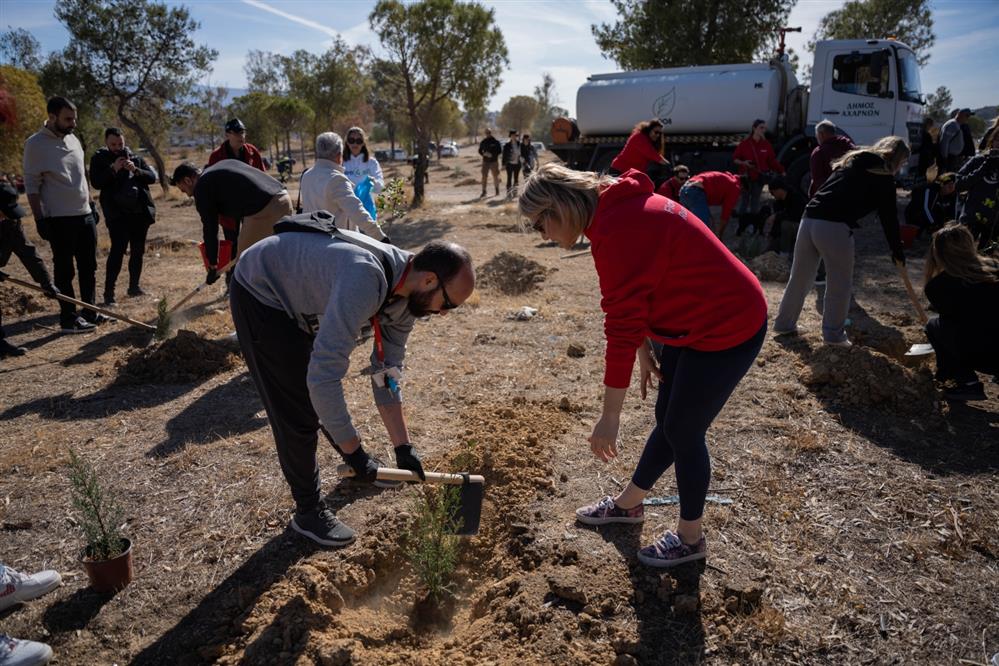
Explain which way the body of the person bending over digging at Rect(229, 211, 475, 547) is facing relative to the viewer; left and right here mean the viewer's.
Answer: facing to the right of the viewer

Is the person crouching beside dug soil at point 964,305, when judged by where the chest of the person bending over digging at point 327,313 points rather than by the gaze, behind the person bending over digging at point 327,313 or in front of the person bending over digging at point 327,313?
in front

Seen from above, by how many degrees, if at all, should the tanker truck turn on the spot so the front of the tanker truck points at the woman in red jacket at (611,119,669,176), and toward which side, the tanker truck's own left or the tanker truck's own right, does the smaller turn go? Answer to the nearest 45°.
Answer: approximately 90° to the tanker truck's own right

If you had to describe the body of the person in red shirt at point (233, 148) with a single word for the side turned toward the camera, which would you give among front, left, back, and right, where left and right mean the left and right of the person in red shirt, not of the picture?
front

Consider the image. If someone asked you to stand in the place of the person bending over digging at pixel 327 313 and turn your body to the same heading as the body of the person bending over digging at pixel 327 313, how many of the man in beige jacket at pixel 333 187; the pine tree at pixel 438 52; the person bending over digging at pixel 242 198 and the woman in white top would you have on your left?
4

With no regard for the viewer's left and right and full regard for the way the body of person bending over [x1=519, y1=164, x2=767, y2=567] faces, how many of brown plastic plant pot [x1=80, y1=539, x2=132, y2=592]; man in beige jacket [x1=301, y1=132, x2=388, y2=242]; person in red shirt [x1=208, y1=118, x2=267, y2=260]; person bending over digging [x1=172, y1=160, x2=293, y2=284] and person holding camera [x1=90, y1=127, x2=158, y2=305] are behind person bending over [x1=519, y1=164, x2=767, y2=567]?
0

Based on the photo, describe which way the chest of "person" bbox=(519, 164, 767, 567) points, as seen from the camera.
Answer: to the viewer's left

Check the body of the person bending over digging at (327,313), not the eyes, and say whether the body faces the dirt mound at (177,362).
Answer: no

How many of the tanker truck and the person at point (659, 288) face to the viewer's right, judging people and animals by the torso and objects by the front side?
1

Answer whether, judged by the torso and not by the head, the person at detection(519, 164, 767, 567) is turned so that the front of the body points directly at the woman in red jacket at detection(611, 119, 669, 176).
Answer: no

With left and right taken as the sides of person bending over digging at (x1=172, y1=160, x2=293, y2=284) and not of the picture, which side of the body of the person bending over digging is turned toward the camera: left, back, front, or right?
left

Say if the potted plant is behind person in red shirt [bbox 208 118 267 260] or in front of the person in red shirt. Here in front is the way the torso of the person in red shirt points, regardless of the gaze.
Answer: in front

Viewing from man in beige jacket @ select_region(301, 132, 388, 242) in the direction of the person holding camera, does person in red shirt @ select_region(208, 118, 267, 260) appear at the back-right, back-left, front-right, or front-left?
front-right

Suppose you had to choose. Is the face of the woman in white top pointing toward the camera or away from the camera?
toward the camera

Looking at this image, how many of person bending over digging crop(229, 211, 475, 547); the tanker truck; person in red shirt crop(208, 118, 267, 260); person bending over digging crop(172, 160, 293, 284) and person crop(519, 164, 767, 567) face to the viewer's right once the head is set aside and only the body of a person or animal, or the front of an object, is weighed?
2

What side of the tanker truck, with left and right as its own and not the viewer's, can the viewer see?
right

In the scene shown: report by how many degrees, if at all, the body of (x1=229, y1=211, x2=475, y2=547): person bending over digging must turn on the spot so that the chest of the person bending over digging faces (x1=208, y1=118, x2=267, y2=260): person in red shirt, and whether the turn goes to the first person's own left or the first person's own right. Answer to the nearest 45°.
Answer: approximately 90° to the first person's own left

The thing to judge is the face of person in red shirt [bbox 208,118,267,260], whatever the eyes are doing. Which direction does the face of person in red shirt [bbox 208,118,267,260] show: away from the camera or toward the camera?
toward the camera

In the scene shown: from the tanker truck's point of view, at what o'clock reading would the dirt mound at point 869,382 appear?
The dirt mound is roughly at 3 o'clock from the tanker truck.
